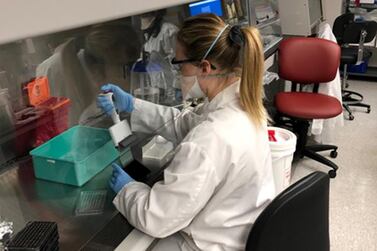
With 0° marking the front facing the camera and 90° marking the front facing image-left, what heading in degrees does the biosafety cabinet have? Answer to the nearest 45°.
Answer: approximately 315°

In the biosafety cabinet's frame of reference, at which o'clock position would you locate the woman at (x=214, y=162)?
The woman is roughly at 12 o'clock from the biosafety cabinet.

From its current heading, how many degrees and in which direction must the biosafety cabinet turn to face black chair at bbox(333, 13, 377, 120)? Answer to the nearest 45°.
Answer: approximately 90° to its left

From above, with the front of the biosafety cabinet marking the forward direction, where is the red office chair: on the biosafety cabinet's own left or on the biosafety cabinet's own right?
on the biosafety cabinet's own left
